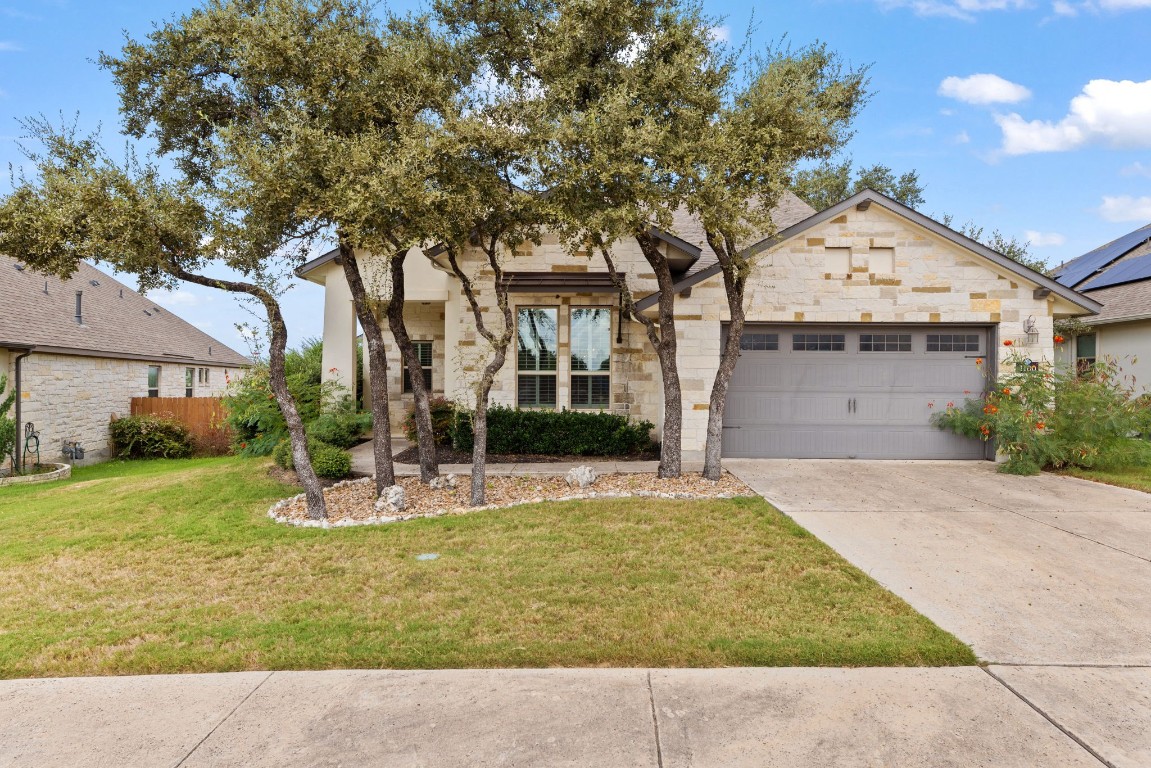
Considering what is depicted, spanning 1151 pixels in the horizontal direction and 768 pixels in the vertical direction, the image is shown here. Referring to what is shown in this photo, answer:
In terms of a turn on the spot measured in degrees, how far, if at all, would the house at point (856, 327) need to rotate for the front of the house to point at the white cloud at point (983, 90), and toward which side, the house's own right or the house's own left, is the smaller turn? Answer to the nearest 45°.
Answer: approximately 135° to the house's own left

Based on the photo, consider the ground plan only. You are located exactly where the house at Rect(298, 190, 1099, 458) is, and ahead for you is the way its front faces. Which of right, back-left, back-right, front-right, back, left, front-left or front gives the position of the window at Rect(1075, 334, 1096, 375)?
back-left

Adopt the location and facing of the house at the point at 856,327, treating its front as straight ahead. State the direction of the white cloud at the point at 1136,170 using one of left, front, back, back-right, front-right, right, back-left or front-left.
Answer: back-left

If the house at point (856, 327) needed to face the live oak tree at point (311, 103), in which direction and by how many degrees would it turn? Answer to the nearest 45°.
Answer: approximately 45° to its right

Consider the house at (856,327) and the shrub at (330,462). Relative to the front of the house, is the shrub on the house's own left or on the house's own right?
on the house's own right

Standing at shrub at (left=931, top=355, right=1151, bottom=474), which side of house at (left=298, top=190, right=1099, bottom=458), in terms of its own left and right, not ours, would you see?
left

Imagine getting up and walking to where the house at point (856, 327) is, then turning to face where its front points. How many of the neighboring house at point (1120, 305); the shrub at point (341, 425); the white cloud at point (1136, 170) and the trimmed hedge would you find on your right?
2

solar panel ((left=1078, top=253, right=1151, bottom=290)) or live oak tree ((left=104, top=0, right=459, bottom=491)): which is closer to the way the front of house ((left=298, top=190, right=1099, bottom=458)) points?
the live oak tree

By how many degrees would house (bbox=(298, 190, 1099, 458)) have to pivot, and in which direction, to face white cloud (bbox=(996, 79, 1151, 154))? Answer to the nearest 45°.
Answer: approximately 135° to its left

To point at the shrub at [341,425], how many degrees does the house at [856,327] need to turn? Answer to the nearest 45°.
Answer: approximately 90° to its right

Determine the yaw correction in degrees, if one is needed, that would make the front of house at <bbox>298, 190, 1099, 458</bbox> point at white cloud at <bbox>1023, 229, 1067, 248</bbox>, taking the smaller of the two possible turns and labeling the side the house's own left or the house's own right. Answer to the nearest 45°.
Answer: approximately 135° to the house's own left

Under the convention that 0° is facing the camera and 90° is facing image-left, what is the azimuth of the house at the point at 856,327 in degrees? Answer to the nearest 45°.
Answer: approximately 0°

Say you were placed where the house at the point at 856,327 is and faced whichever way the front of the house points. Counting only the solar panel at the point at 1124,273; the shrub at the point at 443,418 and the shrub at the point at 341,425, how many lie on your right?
2

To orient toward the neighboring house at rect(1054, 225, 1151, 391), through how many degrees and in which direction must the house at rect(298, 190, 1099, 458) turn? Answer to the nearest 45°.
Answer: approximately 135° to its left

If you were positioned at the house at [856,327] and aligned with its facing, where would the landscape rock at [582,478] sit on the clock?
The landscape rock is roughly at 2 o'clock from the house.
